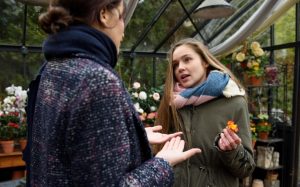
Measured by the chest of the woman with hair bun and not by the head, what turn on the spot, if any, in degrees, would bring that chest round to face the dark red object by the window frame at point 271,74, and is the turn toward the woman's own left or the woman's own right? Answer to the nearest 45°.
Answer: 0° — they already face it

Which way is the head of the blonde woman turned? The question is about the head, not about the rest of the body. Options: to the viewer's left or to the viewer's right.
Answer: to the viewer's left

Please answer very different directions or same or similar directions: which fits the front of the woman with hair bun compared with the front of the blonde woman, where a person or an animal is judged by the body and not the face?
very different directions

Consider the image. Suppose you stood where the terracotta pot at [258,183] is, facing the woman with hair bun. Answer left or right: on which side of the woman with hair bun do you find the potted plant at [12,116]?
right

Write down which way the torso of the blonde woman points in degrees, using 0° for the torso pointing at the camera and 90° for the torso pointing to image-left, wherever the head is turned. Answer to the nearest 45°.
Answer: approximately 45°

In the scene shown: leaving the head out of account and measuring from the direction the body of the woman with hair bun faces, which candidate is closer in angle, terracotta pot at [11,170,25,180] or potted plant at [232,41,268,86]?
the potted plant

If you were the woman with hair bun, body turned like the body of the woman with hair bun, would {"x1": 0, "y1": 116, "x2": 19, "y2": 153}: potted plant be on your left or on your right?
on your left

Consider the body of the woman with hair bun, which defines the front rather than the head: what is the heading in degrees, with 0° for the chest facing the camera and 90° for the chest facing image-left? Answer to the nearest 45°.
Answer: approximately 225°

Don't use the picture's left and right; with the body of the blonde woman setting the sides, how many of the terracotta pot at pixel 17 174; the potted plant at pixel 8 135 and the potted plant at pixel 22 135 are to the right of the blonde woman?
3

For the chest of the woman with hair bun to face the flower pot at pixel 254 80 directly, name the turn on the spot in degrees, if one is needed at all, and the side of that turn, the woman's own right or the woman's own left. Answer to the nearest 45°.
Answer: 0° — they already face it

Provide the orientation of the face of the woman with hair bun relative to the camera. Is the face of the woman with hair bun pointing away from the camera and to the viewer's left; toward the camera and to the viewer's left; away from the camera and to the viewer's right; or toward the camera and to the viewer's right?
away from the camera and to the viewer's right
